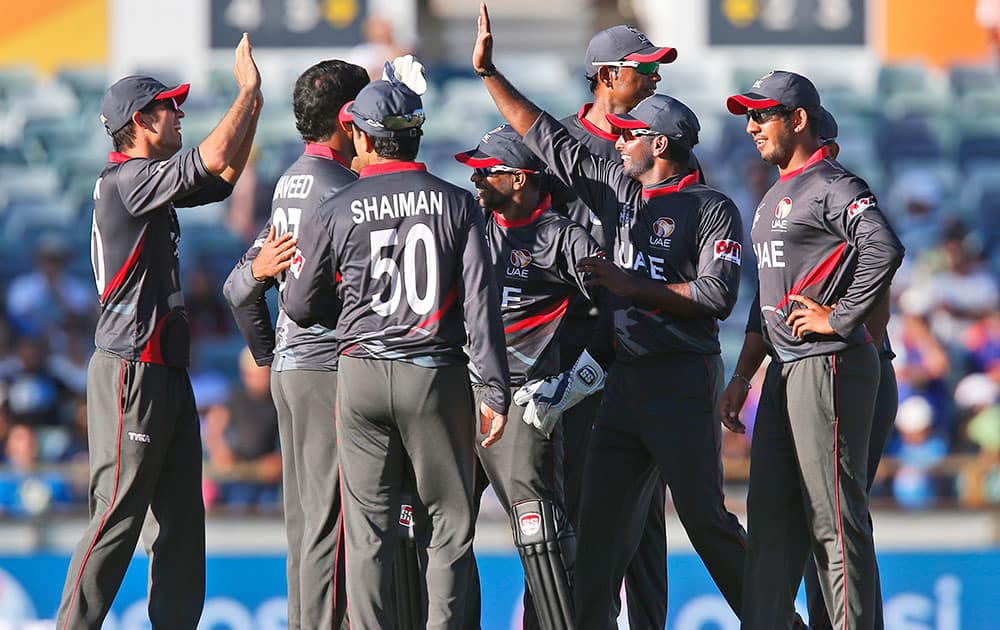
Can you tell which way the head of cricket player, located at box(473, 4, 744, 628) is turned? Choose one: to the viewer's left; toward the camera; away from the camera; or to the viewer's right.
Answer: to the viewer's left

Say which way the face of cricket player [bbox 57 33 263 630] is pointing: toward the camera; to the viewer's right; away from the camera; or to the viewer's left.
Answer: to the viewer's right

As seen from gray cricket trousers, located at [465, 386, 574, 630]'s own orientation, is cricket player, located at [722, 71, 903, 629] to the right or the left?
on its left

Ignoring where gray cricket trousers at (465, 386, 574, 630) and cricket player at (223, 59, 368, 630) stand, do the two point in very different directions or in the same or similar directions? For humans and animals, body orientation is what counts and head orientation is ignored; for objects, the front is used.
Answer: very different directions

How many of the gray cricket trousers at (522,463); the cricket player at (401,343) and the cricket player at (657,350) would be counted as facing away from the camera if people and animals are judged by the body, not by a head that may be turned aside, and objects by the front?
1

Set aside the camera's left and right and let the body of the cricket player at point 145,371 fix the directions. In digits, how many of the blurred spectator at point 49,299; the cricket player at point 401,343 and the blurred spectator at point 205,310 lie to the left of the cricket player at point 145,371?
2

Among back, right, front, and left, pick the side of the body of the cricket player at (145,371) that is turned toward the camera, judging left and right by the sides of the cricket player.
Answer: right

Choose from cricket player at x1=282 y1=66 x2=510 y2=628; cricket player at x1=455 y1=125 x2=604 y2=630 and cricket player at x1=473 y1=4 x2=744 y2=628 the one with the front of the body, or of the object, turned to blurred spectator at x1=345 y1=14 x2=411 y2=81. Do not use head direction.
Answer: cricket player at x1=282 y1=66 x2=510 y2=628

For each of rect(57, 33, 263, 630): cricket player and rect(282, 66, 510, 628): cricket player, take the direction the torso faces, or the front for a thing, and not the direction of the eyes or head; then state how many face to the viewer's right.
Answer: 1

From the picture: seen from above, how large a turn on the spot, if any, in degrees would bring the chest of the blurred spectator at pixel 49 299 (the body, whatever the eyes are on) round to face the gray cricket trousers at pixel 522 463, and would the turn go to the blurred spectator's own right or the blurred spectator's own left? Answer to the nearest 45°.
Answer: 0° — they already face it

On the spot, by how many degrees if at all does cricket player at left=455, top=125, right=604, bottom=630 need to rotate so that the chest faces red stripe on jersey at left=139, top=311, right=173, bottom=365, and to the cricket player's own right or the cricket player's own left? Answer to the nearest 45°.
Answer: approximately 45° to the cricket player's own right

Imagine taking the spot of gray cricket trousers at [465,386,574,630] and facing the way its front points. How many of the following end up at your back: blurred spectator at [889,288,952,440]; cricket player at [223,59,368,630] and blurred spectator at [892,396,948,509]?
2

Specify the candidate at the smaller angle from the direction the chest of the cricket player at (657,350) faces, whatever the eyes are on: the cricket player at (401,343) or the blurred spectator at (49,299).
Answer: the cricket player

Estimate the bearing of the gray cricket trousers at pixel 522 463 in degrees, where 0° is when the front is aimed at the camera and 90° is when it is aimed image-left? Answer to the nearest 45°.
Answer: approximately 45°
